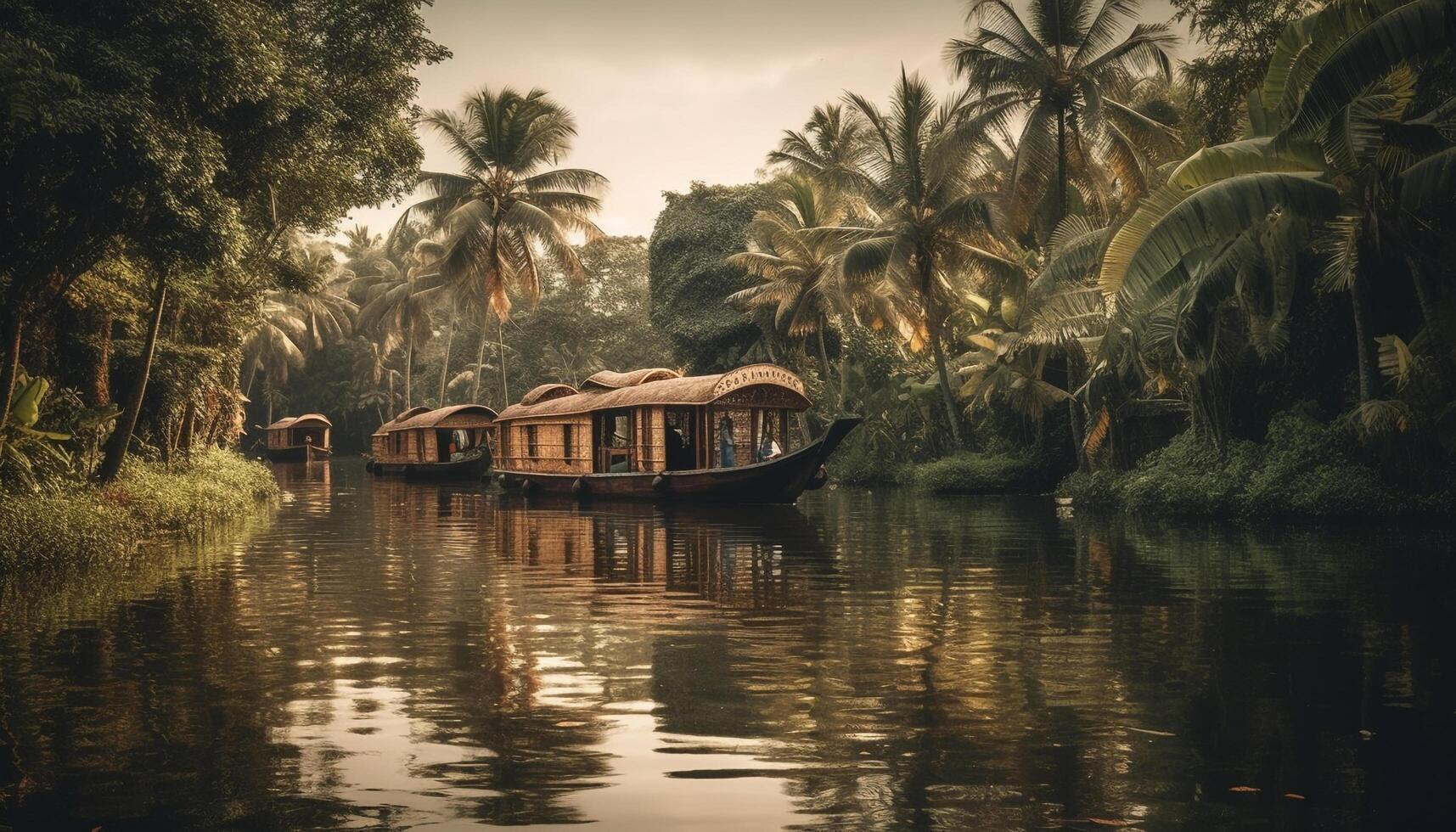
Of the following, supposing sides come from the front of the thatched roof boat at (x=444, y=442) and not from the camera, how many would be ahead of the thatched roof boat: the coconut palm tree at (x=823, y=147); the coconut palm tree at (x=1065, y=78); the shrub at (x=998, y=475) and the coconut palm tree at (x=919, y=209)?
4

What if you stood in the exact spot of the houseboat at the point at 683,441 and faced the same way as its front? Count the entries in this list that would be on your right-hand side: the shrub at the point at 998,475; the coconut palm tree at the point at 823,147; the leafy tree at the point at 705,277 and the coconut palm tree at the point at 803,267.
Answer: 0

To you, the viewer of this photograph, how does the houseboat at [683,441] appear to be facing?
facing the viewer and to the right of the viewer

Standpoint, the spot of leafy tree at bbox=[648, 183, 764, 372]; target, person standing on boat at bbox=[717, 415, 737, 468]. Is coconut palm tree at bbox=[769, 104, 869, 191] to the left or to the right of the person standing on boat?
left

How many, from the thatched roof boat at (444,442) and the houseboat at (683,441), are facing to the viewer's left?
0

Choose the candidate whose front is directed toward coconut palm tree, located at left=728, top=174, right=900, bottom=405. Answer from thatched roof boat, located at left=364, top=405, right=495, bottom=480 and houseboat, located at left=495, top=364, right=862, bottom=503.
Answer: the thatched roof boat

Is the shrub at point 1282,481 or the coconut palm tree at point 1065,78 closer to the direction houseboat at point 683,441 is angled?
the shrub

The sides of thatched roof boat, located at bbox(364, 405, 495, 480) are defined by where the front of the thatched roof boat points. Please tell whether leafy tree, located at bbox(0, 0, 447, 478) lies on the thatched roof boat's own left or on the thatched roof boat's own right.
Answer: on the thatched roof boat's own right

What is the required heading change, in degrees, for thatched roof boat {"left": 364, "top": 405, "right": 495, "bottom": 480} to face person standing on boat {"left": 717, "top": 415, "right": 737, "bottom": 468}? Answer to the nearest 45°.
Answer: approximately 45° to its right

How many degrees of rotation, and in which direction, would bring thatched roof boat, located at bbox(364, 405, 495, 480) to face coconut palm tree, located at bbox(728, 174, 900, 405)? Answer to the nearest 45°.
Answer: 0° — it already faces it

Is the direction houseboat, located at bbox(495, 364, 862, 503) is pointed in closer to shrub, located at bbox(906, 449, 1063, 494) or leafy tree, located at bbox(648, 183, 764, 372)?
the shrub

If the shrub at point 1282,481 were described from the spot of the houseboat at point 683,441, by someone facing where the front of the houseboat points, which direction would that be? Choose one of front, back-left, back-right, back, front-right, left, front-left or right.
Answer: front

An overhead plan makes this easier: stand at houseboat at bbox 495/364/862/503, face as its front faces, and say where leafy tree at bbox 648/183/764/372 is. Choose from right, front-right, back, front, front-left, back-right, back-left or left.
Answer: back-left

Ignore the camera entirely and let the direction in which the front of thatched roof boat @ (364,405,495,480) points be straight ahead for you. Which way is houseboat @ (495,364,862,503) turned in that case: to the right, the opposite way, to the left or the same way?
the same way
